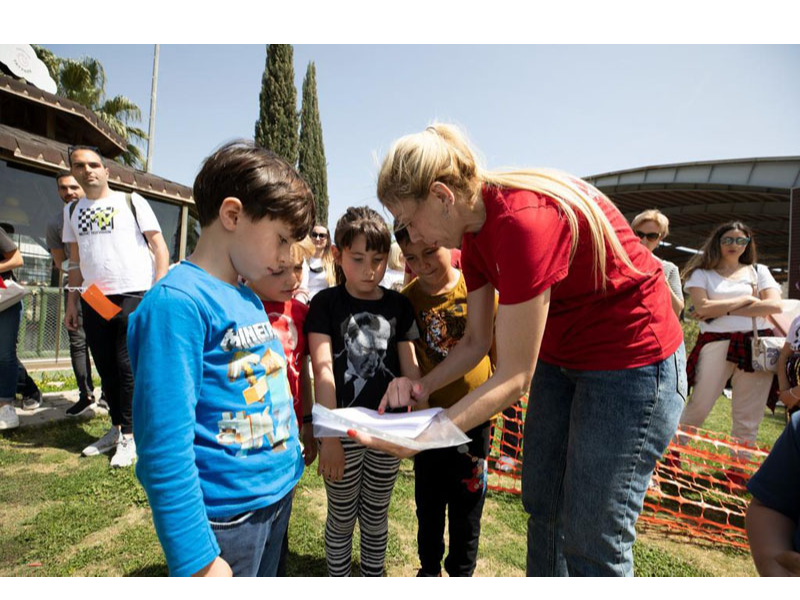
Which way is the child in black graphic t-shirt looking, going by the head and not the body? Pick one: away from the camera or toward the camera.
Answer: toward the camera

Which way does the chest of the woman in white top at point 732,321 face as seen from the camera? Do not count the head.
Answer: toward the camera

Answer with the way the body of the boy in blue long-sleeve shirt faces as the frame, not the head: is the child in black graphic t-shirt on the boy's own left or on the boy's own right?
on the boy's own left

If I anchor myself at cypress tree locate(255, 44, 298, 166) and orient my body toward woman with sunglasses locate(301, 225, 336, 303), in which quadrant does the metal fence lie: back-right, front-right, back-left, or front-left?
front-right

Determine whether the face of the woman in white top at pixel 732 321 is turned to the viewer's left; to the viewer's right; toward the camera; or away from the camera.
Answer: toward the camera

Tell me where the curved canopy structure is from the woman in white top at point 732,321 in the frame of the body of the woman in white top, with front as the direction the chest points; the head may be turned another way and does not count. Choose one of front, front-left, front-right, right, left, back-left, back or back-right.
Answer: back

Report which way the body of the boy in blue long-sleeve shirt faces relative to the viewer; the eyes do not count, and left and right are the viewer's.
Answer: facing the viewer and to the right of the viewer

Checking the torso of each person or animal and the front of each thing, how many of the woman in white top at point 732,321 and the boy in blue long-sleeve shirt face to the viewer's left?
0

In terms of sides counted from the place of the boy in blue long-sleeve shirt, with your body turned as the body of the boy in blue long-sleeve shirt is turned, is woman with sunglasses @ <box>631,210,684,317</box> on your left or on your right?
on your left

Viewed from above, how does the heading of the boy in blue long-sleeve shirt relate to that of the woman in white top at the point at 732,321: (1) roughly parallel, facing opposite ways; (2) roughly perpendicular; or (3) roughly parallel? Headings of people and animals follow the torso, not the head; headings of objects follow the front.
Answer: roughly perpendicular

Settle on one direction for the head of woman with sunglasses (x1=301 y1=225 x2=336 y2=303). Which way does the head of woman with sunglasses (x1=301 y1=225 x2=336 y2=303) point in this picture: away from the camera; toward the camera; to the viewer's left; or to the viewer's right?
toward the camera
